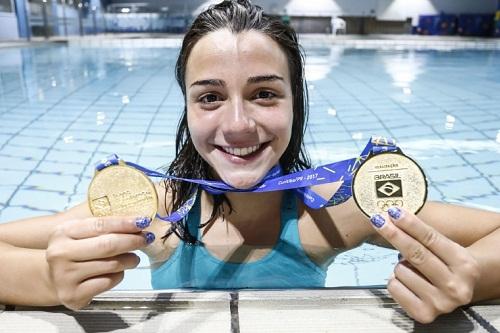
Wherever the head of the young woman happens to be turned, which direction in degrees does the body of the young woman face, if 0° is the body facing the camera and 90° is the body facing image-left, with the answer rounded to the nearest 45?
approximately 0°
